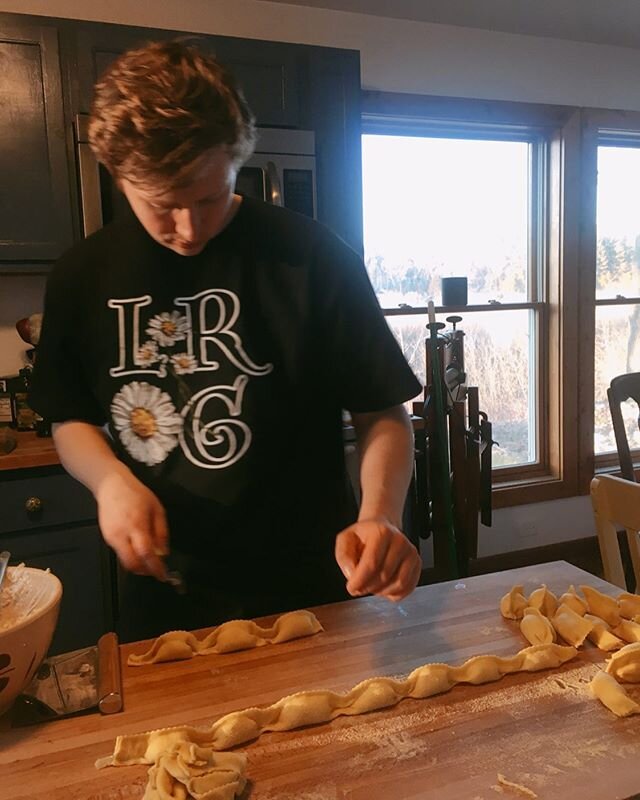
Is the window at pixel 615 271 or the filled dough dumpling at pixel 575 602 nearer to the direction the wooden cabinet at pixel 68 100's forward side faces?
the filled dough dumpling

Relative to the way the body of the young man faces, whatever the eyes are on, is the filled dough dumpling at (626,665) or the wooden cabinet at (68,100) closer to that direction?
the filled dough dumpling

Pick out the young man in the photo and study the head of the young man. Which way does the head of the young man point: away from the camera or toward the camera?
toward the camera

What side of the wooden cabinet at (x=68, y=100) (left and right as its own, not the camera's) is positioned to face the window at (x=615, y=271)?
left

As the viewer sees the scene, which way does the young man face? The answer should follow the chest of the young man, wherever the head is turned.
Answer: toward the camera

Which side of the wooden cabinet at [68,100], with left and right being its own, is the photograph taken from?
front

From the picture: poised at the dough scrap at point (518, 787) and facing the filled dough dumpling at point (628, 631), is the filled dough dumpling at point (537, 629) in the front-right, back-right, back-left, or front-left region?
front-left

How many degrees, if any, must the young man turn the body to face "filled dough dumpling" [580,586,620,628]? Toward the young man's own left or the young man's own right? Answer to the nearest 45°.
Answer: approximately 90° to the young man's own left

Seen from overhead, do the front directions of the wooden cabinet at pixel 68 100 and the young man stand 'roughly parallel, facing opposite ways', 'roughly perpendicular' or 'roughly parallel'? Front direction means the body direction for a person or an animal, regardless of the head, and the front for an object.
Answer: roughly parallel

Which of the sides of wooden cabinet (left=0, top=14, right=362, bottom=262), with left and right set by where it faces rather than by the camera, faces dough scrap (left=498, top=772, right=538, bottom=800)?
front

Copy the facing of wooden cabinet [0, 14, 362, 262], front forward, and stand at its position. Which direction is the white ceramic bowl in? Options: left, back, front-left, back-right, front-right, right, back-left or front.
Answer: front

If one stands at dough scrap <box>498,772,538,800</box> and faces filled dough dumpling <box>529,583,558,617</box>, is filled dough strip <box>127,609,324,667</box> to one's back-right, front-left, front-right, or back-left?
front-left
